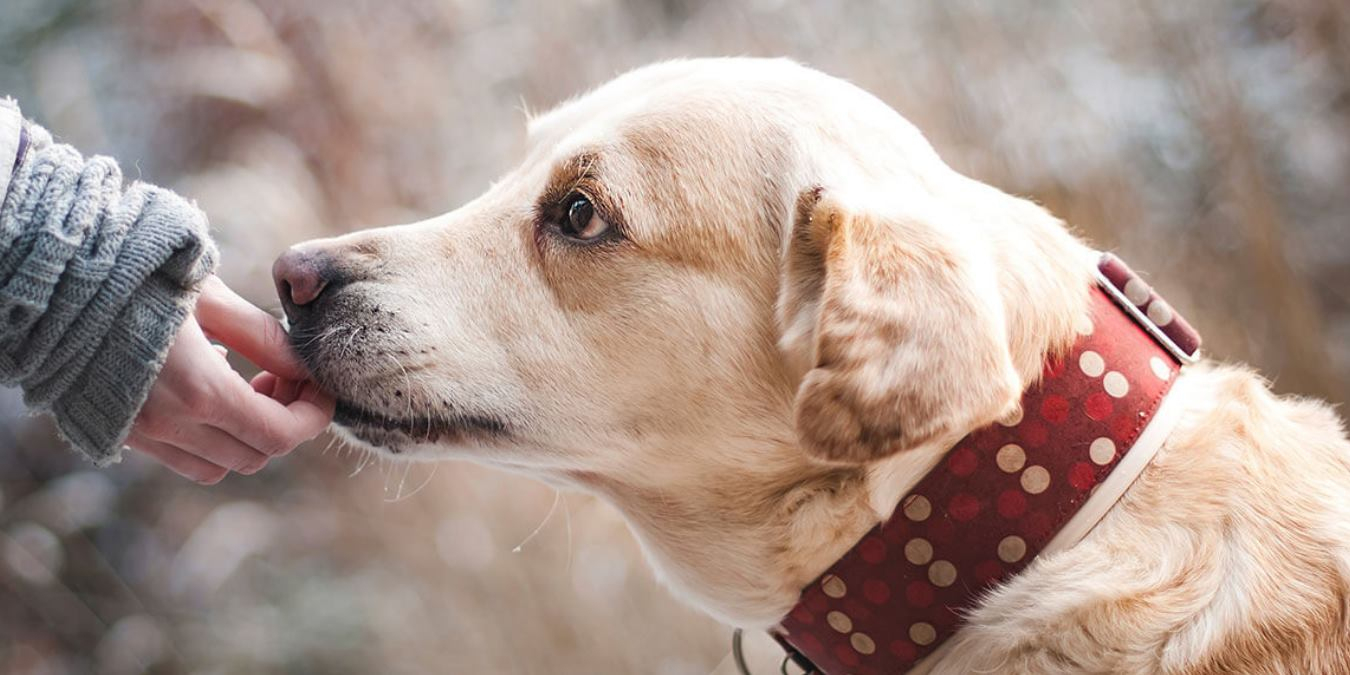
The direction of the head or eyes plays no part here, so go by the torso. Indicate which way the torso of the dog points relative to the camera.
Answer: to the viewer's left
